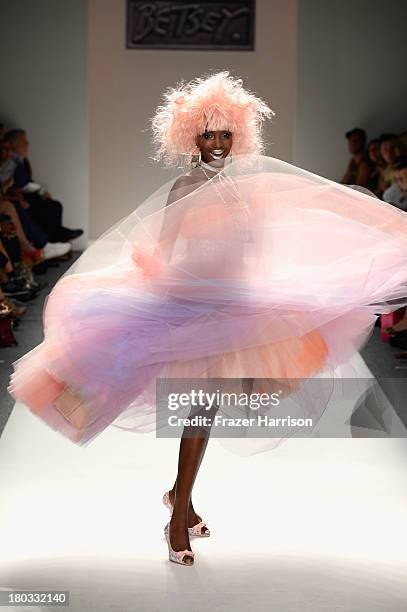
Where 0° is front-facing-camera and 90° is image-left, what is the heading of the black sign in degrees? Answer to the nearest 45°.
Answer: approximately 0°

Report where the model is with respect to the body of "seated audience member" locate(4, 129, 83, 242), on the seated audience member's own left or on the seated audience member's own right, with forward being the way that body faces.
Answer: on the seated audience member's own right

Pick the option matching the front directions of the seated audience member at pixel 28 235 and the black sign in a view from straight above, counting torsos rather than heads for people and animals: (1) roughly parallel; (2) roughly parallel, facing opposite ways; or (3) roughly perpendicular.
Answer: roughly perpendicular

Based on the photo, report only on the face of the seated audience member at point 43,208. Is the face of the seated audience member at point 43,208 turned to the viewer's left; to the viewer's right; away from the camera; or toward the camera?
to the viewer's right

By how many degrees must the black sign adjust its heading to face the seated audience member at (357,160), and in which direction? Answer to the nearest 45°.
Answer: approximately 45° to its left

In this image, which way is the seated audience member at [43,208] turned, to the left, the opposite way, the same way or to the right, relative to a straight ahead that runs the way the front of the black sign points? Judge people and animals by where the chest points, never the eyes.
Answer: to the left

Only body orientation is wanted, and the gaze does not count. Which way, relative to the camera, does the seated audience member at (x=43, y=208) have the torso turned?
to the viewer's right
